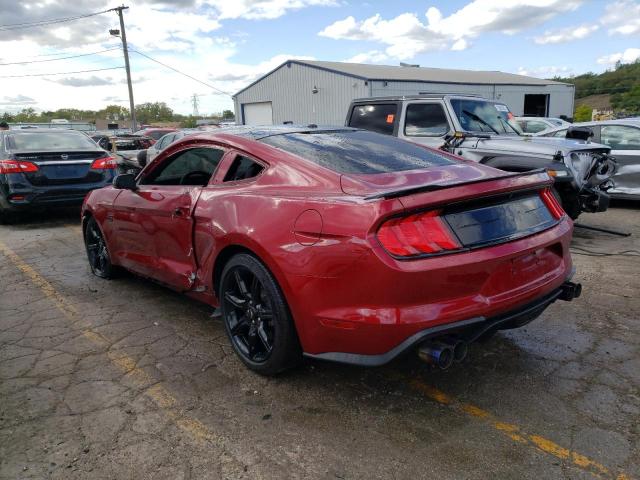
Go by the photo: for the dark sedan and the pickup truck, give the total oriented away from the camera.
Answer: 1

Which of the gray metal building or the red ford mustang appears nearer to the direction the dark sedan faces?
the gray metal building

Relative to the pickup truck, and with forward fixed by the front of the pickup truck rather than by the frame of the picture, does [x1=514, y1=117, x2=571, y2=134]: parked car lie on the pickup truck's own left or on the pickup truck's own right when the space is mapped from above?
on the pickup truck's own left

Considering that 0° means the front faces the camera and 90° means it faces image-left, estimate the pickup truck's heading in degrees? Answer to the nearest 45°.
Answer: approximately 315°

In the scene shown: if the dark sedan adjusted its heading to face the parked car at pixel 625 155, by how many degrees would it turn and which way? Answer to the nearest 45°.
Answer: approximately 135° to its right

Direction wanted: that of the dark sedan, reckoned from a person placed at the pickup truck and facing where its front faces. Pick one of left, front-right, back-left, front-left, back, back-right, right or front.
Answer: back-right

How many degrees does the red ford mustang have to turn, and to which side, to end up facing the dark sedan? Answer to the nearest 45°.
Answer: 0° — it already faces it

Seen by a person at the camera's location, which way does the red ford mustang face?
facing away from the viewer and to the left of the viewer

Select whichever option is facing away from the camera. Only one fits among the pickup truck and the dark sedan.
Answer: the dark sedan

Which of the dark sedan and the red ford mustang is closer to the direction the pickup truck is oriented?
the red ford mustang

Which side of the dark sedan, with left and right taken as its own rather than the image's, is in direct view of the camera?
back

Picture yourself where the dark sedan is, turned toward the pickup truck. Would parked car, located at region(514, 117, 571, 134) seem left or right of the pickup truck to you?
left

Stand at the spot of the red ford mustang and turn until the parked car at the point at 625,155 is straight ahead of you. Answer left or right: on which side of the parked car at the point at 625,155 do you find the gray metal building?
left
